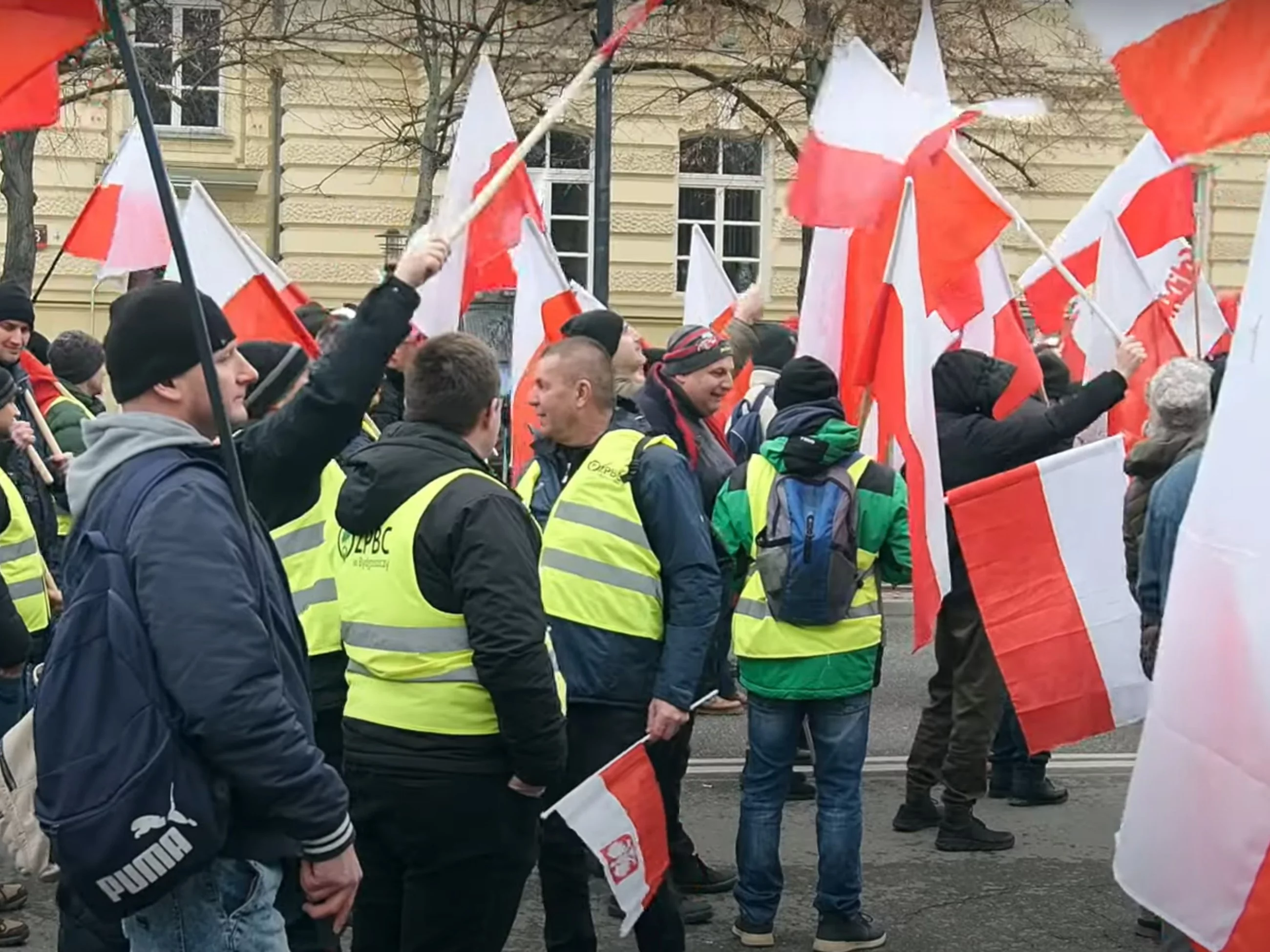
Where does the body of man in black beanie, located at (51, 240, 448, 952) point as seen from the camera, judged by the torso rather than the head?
to the viewer's right

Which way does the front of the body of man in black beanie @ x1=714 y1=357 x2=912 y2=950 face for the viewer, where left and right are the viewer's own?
facing away from the viewer

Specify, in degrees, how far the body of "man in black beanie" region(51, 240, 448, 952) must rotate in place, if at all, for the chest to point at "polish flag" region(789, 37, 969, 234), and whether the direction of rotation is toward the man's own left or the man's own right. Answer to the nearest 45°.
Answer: approximately 45° to the man's own left

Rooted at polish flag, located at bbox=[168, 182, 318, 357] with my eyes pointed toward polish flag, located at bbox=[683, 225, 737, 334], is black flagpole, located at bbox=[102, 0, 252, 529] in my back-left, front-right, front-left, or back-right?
back-right

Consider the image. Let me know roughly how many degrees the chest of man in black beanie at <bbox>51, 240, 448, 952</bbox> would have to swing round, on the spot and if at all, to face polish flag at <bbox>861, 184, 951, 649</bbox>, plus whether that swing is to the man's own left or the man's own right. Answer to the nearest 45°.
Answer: approximately 45° to the man's own left

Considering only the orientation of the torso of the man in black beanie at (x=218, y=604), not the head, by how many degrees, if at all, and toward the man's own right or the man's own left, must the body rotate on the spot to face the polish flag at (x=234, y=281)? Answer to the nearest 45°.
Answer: approximately 90° to the man's own left

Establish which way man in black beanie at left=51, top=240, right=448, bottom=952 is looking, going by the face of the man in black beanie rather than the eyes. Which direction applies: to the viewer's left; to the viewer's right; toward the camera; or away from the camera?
to the viewer's right

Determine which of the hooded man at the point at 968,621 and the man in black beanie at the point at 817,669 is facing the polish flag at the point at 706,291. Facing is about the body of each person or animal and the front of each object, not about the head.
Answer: the man in black beanie at the point at 817,669
